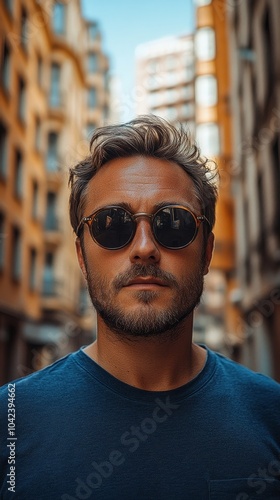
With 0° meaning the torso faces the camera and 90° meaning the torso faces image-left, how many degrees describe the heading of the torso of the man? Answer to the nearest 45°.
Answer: approximately 0°

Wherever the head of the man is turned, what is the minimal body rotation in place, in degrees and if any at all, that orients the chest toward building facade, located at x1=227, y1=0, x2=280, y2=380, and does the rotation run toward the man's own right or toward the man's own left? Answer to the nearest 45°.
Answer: approximately 180°

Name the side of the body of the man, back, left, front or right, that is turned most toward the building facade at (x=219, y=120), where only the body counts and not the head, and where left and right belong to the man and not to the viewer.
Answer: back

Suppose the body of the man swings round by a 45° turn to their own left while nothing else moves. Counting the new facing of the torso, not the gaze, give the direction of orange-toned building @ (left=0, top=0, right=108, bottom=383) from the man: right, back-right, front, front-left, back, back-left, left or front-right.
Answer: back-left

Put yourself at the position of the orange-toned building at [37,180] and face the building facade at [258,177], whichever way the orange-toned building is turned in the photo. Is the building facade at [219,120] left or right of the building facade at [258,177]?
left
